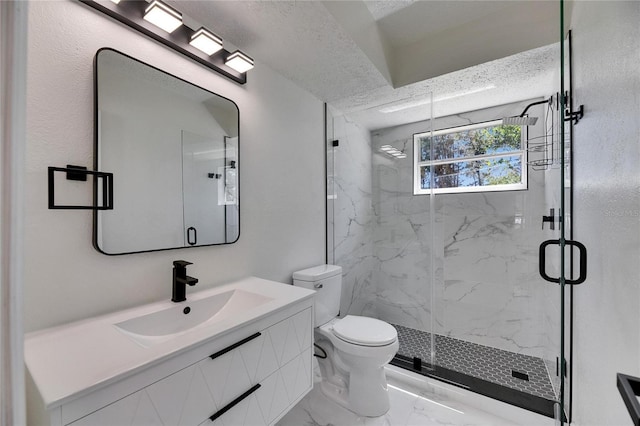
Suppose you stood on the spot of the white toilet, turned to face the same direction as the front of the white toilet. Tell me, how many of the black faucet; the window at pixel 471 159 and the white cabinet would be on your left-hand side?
1

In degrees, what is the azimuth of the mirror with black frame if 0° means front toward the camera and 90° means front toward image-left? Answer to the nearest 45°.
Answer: approximately 315°

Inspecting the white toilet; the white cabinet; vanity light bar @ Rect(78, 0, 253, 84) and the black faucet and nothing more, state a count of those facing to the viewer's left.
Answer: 0

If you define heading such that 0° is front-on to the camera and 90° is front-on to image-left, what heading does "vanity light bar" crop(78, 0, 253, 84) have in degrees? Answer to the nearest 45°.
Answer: approximately 315°

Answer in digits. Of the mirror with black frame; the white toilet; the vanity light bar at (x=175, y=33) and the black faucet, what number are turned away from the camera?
0

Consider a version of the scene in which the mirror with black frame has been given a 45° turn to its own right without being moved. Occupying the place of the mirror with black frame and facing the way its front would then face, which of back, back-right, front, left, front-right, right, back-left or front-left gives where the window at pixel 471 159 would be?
left

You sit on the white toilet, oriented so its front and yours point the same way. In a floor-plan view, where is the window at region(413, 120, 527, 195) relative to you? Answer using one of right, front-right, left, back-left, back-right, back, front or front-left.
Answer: left

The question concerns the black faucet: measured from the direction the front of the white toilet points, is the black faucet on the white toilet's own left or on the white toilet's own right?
on the white toilet's own right

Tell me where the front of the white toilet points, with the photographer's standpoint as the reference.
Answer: facing the viewer and to the right of the viewer

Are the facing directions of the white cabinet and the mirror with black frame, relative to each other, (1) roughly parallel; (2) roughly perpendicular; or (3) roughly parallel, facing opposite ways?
roughly parallel

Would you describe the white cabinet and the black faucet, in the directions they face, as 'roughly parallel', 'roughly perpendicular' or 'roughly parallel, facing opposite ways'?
roughly parallel

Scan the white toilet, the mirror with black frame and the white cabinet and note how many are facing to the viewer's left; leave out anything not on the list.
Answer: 0
